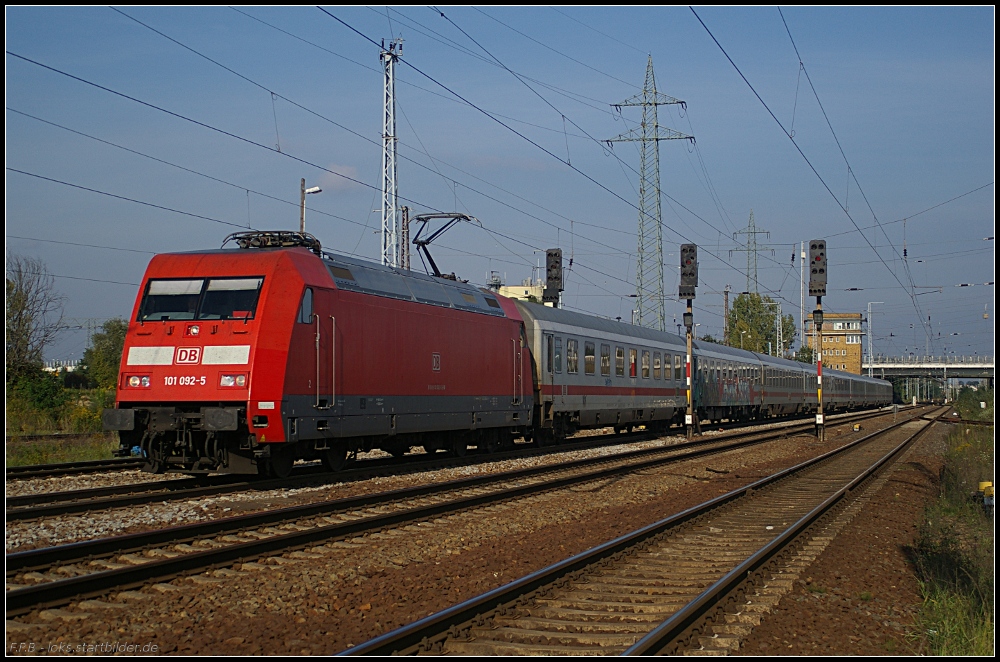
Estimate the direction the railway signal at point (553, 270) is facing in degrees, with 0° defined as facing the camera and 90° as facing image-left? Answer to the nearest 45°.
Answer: approximately 0°

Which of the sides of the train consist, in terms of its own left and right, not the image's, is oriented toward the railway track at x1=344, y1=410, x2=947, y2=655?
left

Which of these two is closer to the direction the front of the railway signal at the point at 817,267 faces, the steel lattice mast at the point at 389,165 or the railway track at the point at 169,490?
the railway track

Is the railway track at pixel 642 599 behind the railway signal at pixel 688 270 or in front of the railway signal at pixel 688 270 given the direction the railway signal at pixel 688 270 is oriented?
in front

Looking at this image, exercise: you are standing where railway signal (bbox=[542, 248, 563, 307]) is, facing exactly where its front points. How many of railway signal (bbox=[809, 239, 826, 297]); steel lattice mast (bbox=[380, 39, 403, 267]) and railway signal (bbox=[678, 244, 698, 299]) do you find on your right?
1

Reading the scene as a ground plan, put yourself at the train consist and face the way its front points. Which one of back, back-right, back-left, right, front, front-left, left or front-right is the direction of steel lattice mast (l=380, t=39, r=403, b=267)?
back-right

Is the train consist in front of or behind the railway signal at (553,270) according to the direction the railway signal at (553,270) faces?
in front
